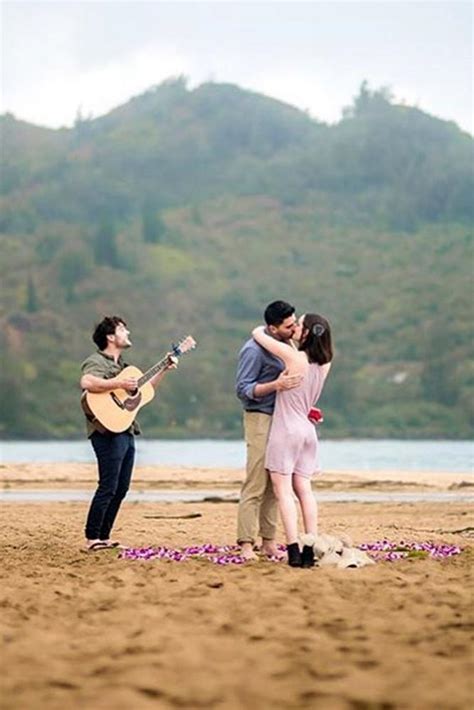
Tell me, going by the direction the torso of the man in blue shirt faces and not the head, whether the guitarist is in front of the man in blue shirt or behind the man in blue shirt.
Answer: behind

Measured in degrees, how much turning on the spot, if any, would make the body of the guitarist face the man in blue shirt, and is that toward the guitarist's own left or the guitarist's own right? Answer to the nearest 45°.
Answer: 0° — they already face them

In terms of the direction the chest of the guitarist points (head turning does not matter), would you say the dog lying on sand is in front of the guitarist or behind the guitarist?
in front

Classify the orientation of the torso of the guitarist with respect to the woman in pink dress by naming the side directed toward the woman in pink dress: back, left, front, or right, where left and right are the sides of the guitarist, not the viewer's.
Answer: front

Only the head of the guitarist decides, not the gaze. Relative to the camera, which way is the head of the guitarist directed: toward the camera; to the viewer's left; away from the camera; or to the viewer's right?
to the viewer's right

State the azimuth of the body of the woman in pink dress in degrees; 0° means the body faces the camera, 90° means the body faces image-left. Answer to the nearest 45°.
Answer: approximately 135°

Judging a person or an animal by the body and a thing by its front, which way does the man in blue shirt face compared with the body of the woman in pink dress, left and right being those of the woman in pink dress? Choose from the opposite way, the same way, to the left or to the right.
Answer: the opposite way

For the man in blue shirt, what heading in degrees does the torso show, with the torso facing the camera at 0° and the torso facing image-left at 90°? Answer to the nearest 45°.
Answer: approximately 315°
